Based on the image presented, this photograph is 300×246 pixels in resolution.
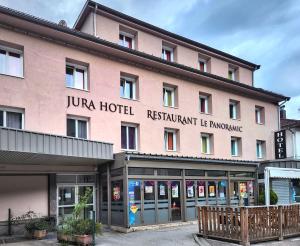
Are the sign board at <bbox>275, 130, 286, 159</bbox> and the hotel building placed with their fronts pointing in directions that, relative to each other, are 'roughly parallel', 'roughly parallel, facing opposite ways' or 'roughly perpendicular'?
roughly perpendicular

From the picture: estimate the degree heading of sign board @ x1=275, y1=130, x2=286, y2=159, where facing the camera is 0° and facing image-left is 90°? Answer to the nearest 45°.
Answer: approximately 45°

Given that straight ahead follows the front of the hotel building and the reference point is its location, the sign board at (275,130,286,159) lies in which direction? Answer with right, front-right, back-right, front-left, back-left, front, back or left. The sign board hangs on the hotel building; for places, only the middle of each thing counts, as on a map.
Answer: left

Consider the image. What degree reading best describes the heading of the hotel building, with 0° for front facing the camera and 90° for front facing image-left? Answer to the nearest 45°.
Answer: approximately 315°

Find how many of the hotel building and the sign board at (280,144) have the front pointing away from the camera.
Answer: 0
